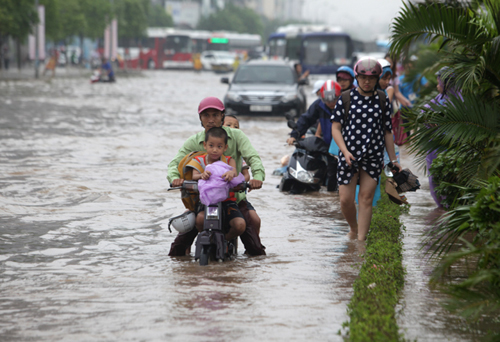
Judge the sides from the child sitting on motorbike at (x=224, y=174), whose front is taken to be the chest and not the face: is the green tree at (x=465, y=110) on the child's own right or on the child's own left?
on the child's own left

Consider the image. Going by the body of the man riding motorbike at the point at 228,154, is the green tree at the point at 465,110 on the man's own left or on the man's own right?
on the man's own left

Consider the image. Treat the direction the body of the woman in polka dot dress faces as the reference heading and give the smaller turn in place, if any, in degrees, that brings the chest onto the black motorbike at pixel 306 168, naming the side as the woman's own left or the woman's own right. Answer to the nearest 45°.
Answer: approximately 180°

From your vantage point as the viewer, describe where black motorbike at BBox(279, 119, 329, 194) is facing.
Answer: facing the viewer and to the left of the viewer

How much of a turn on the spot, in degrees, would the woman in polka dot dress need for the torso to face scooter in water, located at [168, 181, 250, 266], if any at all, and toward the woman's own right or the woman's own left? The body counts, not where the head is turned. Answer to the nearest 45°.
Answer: approximately 45° to the woman's own right

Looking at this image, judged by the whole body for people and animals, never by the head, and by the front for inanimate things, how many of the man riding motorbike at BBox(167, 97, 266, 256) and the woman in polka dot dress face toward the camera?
2

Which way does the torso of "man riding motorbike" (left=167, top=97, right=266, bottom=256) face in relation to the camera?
toward the camera

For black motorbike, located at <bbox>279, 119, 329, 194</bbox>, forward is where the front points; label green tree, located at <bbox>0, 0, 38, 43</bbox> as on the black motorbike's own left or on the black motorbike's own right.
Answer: on the black motorbike's own right

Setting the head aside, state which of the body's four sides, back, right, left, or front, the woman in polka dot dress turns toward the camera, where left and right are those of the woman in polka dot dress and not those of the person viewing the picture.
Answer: front

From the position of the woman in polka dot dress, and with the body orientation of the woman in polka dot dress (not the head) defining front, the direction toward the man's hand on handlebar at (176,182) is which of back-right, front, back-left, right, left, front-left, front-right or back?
front-right

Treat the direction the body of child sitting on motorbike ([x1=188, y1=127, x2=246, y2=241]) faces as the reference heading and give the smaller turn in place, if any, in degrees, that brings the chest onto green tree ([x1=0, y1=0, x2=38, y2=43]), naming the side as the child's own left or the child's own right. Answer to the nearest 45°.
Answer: approximately 180°
